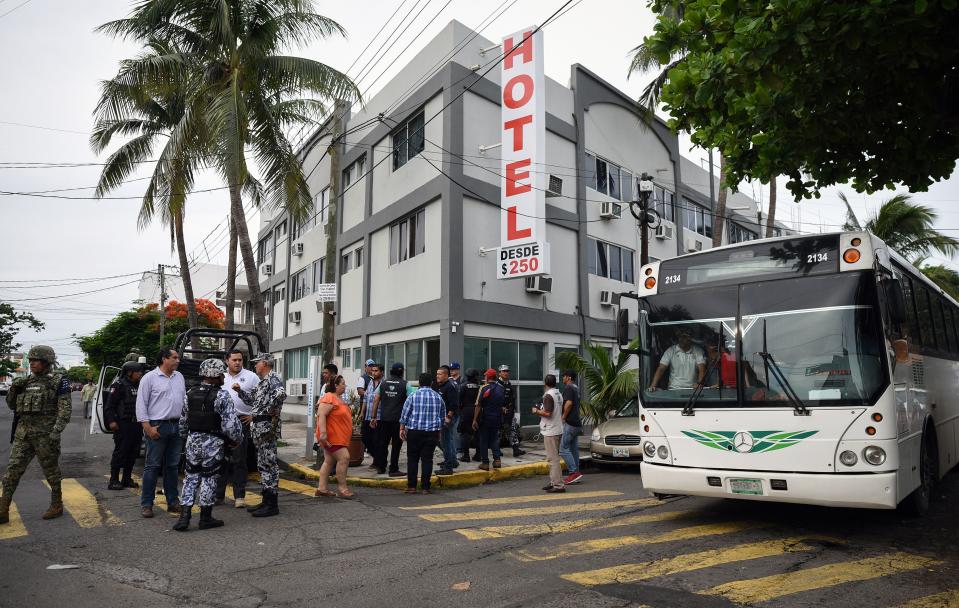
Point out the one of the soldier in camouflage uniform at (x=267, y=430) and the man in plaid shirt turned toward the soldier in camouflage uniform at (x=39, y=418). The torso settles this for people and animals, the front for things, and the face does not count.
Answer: the soldier in camouflage uniform at (x=267, y=430)

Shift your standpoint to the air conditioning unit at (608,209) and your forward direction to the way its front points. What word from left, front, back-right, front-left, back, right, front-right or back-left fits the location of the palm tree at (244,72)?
right

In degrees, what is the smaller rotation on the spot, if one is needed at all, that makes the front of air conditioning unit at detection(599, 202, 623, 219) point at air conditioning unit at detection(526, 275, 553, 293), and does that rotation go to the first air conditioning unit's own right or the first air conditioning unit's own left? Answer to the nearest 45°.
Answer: approximately 90° to the first air conditioning unit's own right

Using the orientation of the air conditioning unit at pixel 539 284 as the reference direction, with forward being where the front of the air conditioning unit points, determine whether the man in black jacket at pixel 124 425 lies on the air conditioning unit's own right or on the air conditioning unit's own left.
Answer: on the air conditioning unit's own right

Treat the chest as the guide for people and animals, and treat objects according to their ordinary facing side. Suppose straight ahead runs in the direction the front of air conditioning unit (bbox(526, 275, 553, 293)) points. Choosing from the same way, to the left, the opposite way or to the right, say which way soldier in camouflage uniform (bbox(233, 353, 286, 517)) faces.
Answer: to the right

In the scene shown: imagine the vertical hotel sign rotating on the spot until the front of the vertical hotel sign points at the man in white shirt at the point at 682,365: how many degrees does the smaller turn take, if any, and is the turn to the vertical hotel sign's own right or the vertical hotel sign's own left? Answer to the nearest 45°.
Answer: approximately 45° to the vertical hotel sign's own left

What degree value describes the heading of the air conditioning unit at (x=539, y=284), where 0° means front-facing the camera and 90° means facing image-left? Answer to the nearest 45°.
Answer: approximately 315°

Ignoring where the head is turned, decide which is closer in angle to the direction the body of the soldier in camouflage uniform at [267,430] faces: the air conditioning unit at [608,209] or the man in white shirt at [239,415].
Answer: the man in white shirt

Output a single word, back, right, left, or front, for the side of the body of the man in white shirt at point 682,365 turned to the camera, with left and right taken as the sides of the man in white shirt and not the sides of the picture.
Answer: front

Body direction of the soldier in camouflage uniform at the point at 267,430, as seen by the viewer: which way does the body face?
to the viewer's left

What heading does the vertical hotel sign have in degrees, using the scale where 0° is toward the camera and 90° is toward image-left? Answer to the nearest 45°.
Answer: approximately 45°

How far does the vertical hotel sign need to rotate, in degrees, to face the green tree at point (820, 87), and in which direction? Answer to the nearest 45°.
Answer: approximately 45° to its left

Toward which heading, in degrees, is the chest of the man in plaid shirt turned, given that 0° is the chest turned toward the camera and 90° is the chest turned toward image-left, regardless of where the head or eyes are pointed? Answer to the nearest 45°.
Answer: approximately 180°

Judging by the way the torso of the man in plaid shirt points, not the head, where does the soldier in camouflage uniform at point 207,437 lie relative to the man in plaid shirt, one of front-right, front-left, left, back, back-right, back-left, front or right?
back-left
